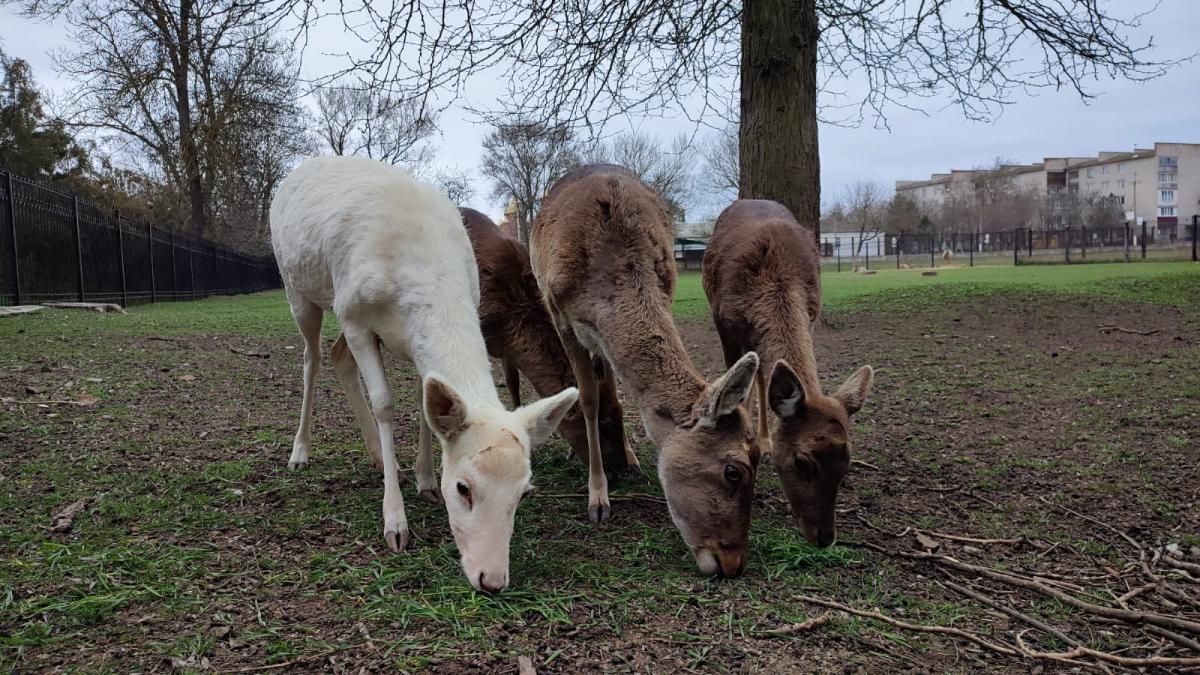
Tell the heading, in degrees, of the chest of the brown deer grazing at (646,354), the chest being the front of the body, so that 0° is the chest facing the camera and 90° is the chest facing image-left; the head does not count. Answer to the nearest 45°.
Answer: approximately 315°

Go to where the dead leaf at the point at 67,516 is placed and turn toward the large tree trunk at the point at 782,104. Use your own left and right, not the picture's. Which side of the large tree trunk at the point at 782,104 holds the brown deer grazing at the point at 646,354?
right

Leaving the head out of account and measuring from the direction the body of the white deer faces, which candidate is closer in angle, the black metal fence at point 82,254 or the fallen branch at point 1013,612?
the fallen branch

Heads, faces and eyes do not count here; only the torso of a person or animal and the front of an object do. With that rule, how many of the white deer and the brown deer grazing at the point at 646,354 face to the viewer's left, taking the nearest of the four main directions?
0

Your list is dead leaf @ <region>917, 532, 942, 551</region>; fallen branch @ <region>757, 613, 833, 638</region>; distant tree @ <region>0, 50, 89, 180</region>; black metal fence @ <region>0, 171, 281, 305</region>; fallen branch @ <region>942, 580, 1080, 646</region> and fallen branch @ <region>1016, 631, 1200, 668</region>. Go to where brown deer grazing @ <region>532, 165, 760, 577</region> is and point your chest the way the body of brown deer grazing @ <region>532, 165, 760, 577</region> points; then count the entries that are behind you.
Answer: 2

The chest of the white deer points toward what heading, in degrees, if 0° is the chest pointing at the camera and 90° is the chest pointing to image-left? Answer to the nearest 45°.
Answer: approximately 315°

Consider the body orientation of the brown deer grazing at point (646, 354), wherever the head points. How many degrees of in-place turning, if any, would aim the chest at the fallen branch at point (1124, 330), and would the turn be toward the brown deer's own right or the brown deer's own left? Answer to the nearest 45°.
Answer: approximately 90° to the brown deer's own left

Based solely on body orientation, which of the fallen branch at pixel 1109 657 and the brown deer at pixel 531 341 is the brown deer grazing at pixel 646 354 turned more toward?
the fallen branch

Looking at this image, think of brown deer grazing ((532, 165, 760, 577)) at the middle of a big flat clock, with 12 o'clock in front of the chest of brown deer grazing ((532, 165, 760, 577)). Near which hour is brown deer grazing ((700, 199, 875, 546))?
brown deer grazing ((700, 199, 875, 546)) is roughly at 9 o'clock from brown deer grazing ((532, 165, 760, 577)).

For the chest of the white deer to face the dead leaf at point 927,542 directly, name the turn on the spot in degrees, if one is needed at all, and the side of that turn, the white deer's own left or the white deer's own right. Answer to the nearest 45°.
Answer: approximately 45° to the white deer's own left

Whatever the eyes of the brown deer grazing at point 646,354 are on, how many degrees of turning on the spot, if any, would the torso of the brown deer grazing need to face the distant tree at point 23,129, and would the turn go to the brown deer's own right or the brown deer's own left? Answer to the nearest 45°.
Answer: approximately 180°

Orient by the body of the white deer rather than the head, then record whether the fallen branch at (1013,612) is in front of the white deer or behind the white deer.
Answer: in front
